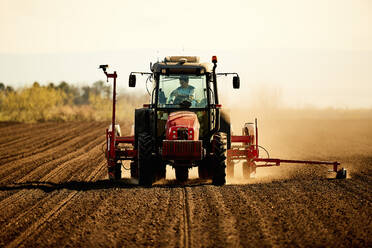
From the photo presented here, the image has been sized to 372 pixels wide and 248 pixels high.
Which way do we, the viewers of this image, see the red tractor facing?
facing the viewer
